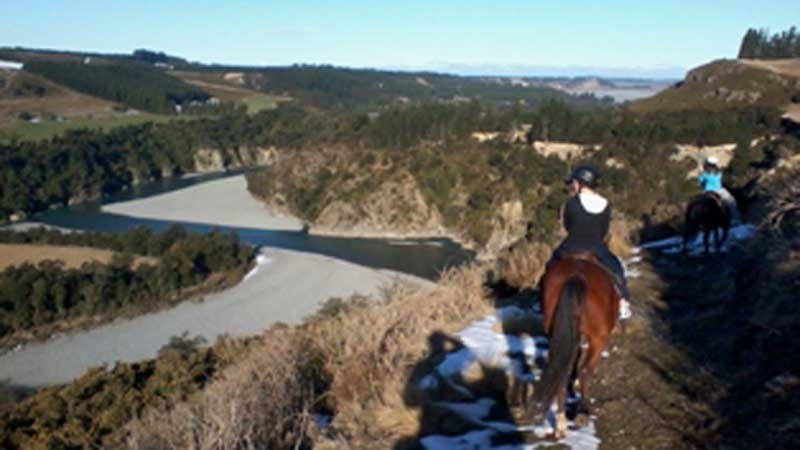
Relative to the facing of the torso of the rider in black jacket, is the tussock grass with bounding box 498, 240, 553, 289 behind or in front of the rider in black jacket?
in front

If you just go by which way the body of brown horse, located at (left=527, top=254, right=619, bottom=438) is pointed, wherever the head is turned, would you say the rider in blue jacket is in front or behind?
in front

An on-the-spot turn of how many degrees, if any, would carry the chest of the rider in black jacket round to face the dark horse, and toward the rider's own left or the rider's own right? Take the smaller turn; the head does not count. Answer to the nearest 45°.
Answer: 0° — they already face it

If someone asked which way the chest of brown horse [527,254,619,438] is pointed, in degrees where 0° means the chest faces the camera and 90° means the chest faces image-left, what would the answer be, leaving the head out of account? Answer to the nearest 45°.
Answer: approximately 180°

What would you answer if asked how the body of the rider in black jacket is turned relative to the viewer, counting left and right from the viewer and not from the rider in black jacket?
facing away from the viewer

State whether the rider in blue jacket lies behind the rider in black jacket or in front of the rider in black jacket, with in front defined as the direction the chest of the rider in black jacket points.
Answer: in front

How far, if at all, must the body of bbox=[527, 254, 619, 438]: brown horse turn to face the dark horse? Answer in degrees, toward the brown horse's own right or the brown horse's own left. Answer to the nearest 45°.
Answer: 0° — it already faces it
